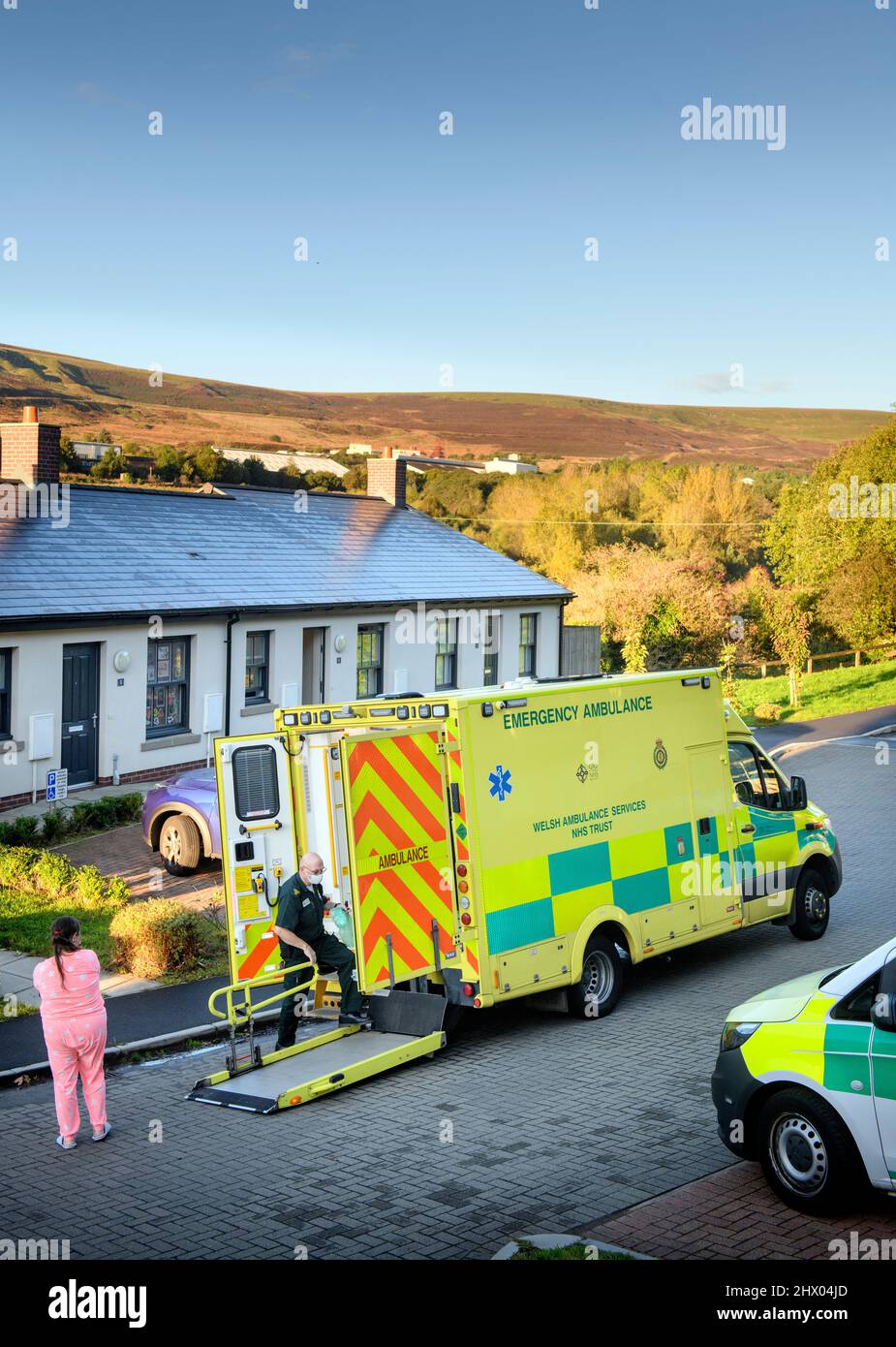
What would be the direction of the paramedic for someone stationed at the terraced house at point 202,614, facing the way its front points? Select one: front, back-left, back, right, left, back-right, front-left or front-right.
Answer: front-right

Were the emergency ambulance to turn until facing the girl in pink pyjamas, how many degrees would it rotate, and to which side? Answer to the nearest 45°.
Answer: approximately 180°

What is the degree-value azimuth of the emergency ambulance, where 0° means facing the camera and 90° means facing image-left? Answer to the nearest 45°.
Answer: approximately 225°

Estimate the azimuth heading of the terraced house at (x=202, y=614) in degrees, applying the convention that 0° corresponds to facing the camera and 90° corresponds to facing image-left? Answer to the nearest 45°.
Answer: approximately 315°

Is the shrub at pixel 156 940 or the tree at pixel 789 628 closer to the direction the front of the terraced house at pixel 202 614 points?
the shrub

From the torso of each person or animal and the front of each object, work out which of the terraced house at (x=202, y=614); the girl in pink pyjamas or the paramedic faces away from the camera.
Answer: the girl in pink pyjamas

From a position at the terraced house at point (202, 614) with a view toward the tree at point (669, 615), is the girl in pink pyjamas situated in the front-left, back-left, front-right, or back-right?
back-right

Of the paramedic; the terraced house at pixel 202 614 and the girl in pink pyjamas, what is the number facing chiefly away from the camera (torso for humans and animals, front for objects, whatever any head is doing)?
1

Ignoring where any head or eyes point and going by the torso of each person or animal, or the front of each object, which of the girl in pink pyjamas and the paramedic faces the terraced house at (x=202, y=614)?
the girl in pink pyjamas

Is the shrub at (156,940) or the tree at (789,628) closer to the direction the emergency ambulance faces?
the tree

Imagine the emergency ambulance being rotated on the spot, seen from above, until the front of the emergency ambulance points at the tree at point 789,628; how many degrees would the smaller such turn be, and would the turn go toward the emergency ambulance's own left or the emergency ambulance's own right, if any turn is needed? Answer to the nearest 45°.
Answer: approximately 45° to the emergency ambulance's own left

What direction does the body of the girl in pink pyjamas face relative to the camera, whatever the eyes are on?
away from the camera

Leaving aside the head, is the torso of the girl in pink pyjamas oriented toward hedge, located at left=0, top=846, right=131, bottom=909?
yes
